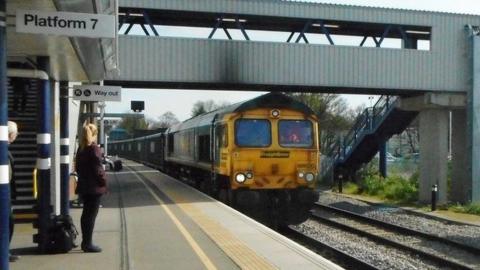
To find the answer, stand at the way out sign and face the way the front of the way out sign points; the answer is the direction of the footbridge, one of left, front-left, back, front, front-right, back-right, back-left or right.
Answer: back-left

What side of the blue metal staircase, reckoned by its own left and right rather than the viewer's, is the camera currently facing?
left

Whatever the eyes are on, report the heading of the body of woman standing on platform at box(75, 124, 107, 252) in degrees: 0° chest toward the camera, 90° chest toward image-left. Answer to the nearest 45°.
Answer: approximately 270°

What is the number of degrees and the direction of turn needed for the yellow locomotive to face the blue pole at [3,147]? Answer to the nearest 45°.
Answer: approximately 45° to its right

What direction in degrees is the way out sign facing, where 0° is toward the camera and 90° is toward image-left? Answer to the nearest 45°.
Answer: approximately 0°

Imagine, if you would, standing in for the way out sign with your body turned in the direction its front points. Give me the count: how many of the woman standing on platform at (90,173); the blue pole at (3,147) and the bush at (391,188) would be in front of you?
2

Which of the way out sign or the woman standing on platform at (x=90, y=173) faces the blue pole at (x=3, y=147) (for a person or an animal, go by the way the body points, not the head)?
the way out sign

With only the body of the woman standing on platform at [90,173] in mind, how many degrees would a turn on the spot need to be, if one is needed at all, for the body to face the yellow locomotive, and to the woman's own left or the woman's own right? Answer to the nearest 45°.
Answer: approximately 45° to the woman's own left
